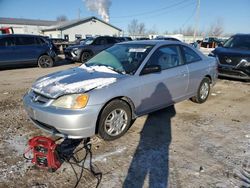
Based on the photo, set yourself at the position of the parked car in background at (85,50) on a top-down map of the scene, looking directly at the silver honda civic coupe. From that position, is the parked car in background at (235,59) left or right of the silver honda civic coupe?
left

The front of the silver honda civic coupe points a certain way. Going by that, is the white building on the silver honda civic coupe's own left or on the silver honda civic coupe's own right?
on the silver honda civic coupe's own right

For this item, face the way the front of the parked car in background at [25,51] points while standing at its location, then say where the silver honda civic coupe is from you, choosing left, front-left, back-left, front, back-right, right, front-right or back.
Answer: left

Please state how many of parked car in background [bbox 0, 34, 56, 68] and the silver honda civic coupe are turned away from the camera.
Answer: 0

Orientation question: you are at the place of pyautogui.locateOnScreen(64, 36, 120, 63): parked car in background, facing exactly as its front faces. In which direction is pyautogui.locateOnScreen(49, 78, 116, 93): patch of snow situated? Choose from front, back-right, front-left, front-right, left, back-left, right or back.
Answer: front-left

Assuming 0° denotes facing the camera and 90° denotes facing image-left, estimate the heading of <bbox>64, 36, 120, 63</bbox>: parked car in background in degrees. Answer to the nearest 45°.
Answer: approximately 45°

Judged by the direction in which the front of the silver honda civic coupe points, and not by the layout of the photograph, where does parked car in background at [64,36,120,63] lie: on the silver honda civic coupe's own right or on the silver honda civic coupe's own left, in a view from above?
on the silver honda civic coupe's own right

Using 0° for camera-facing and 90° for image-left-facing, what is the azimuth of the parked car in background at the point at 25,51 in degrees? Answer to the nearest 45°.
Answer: approximately 90°

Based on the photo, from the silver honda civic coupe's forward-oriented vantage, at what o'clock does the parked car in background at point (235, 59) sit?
The parked car in background is roughly at 6 o'clock from the silver honda civic coupe.
